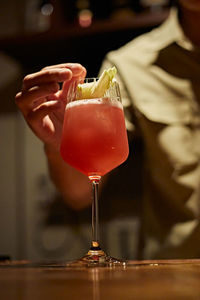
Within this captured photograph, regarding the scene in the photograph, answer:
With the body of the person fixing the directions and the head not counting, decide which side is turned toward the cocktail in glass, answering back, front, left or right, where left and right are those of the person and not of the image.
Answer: front

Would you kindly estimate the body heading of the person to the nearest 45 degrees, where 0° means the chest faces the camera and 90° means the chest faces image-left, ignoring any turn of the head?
approximately 0°

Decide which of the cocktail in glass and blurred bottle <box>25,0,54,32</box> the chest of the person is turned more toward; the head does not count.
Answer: the cocktail in glass

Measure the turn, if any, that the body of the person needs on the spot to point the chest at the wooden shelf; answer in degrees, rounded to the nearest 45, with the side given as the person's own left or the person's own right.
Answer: approximately 180°

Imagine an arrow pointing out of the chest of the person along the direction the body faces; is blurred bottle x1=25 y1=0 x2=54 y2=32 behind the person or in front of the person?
behind

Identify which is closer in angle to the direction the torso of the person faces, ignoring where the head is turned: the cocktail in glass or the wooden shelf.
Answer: the cocktail in glass
